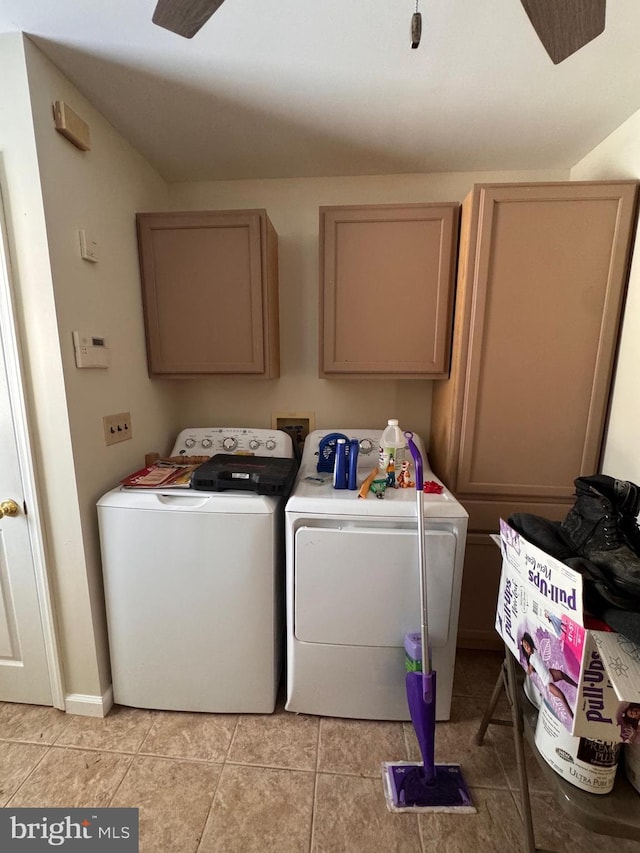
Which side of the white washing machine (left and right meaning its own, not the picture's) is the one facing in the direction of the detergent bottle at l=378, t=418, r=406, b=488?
left

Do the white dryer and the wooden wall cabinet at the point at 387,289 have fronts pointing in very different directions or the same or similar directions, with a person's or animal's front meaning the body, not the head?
same or similar directions

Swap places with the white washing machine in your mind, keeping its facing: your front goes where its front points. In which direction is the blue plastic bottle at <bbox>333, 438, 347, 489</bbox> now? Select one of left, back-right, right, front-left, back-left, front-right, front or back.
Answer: left

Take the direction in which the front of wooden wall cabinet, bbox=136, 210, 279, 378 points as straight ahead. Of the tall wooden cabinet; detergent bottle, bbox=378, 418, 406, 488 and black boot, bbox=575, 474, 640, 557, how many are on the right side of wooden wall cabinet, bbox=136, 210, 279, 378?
0

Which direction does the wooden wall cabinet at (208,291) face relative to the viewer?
toward the camera

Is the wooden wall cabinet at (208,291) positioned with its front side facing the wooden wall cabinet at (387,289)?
no

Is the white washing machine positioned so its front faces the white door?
no

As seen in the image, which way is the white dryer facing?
toward the camera

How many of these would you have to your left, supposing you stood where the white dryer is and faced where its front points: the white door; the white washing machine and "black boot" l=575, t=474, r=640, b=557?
1

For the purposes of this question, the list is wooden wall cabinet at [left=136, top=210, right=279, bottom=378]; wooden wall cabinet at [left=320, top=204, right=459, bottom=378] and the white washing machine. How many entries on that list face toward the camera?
3
